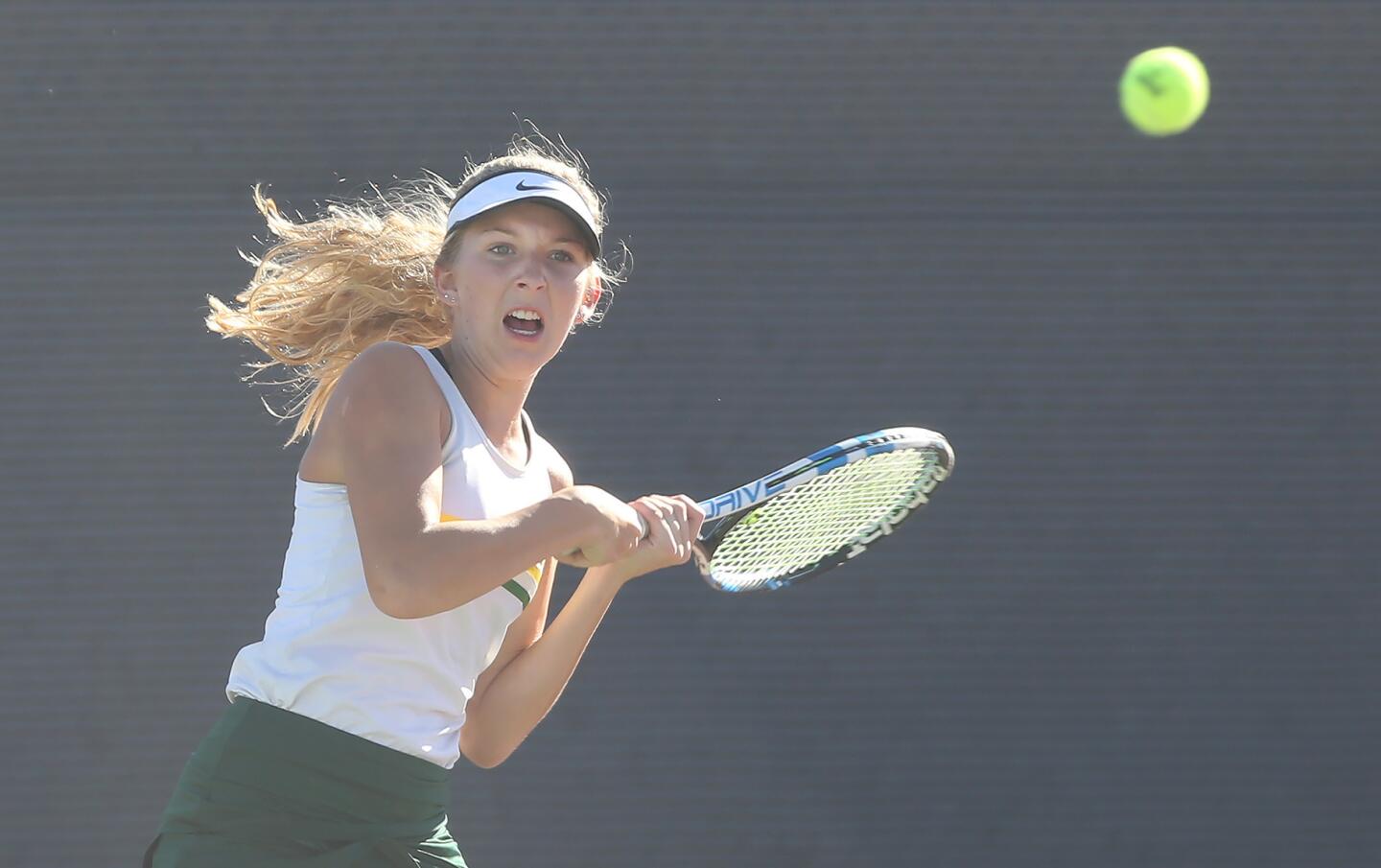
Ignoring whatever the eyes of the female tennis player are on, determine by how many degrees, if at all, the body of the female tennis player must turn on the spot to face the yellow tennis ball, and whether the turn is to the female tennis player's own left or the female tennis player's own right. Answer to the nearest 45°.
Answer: approximately 90° to the female tennis player's own left

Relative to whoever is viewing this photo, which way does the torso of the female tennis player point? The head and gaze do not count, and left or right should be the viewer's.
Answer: facing the viewer and to the right of the viewer

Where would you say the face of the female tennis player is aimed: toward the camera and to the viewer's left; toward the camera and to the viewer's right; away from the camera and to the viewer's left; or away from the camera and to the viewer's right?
toward the camera and to the viewer's right
